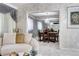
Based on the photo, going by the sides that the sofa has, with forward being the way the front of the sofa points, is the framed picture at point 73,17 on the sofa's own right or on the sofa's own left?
on the sofa's own left
